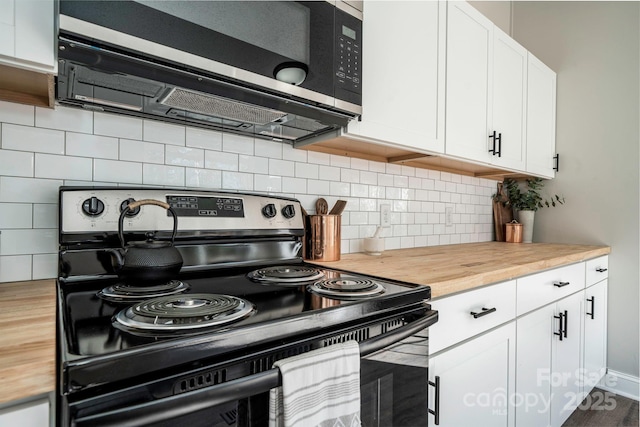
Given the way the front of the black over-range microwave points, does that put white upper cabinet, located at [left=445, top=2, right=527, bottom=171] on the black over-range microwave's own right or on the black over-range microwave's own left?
on the black over-range microwave's own left

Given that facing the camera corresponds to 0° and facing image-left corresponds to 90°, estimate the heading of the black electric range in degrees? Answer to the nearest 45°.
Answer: approximately 315°

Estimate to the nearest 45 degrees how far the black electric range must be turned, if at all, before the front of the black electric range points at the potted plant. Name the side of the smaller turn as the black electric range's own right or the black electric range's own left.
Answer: approximately 90° to the black electric range's own left

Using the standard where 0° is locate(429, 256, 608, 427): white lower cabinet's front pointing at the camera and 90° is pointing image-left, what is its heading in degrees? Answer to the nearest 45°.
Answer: approximately 315°

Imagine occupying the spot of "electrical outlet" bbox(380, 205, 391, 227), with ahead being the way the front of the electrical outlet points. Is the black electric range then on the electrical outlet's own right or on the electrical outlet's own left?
on the electrical outlet's own right

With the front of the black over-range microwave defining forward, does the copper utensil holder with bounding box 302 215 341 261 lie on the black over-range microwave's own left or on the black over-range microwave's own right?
on the black over-range microwave's own left

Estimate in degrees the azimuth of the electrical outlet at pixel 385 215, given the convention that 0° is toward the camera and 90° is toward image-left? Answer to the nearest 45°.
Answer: approximately 315°

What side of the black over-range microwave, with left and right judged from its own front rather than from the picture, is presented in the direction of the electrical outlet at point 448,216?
left

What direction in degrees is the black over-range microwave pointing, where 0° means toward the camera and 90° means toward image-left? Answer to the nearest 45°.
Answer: approximately 315°
